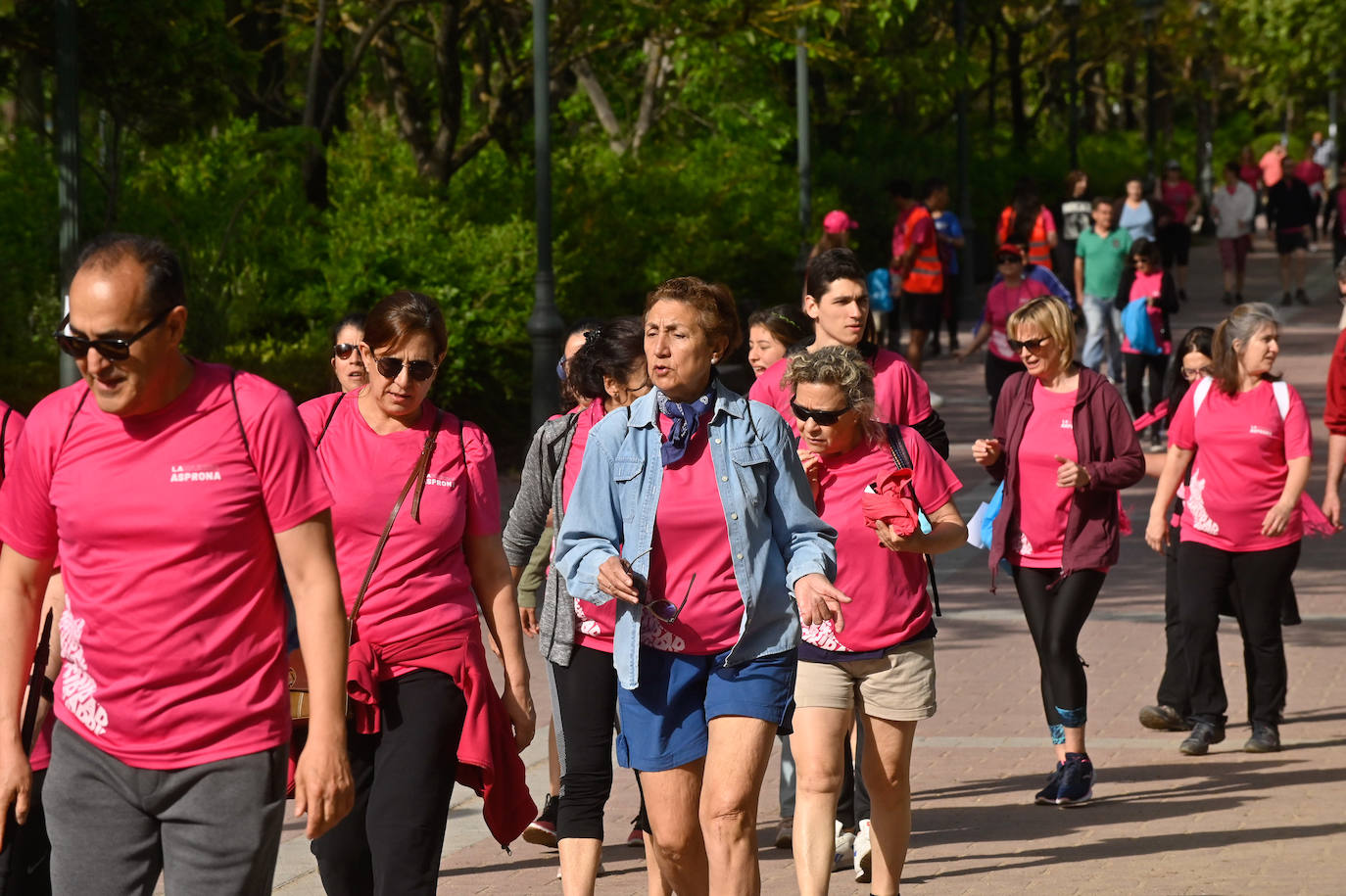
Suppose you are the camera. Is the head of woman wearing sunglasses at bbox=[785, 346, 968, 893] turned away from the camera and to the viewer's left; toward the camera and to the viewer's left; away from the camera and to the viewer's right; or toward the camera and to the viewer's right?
toward the camera and to the viewer's left

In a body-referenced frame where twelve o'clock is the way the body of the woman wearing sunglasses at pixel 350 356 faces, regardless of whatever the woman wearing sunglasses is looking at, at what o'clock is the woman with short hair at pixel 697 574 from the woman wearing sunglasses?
The woman with short hair is roughly at 11 o'clock from the woman wearing sunglasses.

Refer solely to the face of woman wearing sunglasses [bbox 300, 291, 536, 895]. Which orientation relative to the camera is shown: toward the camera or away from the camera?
toward the camera

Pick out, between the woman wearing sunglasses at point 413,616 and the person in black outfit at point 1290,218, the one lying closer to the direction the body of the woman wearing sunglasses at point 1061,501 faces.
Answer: the woman wearing sunglasses

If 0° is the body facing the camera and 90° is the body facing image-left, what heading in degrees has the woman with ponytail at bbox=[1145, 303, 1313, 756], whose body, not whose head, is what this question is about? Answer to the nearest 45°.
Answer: approximately 0°

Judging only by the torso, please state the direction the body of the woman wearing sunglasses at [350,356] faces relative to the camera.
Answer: toward the camera

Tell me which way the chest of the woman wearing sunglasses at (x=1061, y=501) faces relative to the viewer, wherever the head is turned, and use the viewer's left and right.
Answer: facing the viewer and to the left of the viewer

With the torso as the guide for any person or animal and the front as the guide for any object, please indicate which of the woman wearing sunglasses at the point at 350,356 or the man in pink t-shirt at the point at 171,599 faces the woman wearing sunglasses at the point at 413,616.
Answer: the woman wearing sunglasses at the point at 350,356

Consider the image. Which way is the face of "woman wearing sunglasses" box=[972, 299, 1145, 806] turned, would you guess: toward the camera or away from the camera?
toward the camera

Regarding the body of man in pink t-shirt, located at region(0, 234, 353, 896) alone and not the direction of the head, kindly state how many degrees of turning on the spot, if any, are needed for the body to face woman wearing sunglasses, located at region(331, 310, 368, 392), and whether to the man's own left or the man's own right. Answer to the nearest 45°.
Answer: approximately 180°
